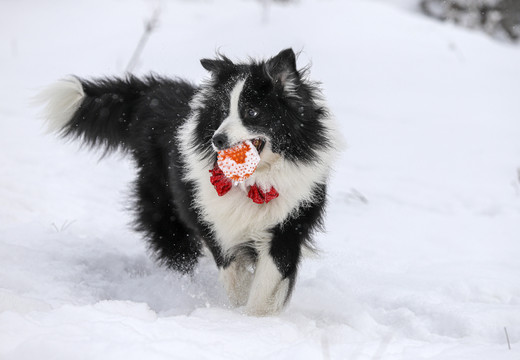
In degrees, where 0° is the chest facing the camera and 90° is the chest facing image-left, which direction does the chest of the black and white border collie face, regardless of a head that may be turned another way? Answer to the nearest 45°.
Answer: approximately 315°
